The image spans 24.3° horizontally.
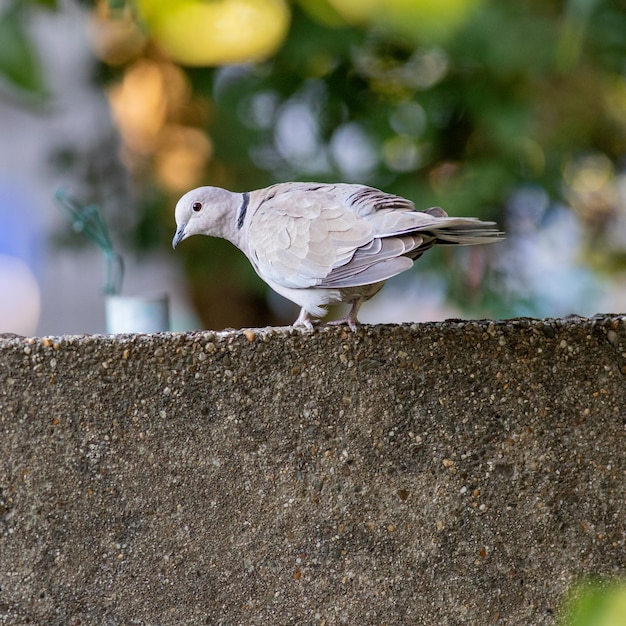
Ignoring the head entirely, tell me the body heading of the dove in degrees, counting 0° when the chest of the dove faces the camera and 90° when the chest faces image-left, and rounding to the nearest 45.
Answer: approximately 90°
